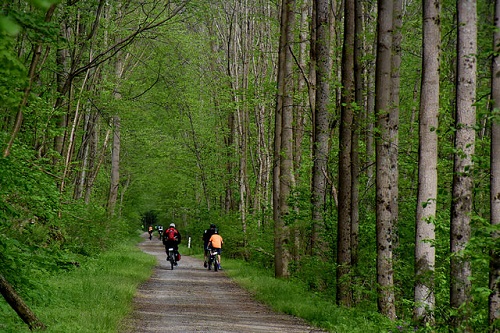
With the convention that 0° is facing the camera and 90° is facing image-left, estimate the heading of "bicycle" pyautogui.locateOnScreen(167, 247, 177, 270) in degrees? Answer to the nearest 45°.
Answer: approximately 180°

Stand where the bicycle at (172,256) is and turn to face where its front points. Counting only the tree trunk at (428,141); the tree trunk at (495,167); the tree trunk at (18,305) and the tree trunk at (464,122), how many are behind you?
4

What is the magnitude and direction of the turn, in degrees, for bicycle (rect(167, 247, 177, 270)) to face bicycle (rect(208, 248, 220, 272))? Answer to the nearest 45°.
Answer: approximately 90° to its right

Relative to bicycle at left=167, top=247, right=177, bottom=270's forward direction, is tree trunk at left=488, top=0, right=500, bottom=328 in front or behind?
behind

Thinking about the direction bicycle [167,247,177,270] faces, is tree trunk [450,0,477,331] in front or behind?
behind

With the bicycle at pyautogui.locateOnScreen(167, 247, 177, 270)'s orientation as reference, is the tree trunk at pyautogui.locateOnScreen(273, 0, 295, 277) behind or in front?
behind
